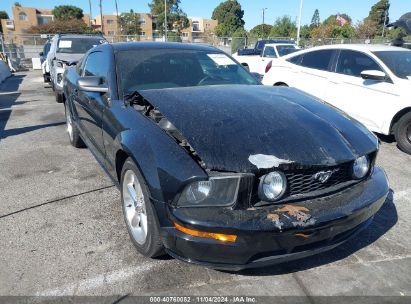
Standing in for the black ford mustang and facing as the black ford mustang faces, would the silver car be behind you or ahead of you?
behind

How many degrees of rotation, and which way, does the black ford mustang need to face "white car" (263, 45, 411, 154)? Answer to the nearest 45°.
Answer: approximately 90° to its left

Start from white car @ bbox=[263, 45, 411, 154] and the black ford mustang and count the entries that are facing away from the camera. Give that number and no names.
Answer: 0

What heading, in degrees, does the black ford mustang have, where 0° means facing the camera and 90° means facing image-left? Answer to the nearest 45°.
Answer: approximately 315°

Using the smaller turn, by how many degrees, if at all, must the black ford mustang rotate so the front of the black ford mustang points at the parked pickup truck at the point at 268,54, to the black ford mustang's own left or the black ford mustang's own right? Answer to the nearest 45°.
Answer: approximately 135° to the black ford mustang's own left

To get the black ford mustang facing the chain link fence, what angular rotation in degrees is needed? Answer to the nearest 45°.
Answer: approximately 180°

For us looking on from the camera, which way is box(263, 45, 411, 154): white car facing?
facing the viewer and to the right of the viewer
